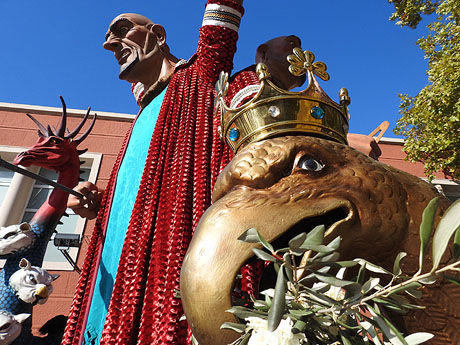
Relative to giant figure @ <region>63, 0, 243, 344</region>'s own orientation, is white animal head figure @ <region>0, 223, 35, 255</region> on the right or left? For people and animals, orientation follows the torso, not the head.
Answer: on its right

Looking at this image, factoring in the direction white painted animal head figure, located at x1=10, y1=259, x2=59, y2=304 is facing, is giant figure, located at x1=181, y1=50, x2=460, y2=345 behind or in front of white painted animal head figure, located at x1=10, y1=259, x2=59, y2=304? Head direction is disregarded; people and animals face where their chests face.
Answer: in front

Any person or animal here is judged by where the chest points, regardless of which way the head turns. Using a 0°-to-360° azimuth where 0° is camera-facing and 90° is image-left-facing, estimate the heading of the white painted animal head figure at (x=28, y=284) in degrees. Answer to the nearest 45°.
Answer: approximately 315°

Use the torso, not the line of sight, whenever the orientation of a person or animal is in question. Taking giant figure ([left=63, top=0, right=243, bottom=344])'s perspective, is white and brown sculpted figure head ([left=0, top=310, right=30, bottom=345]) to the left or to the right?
on its right

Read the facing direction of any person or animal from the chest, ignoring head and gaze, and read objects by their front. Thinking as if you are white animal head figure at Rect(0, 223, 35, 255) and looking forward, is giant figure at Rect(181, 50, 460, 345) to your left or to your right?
on your left

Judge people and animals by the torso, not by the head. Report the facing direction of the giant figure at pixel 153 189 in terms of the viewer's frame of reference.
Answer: facing the viewer and to the left of the viewer

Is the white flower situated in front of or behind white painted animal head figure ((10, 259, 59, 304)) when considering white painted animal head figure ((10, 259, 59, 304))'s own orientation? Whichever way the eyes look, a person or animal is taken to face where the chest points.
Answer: in front
